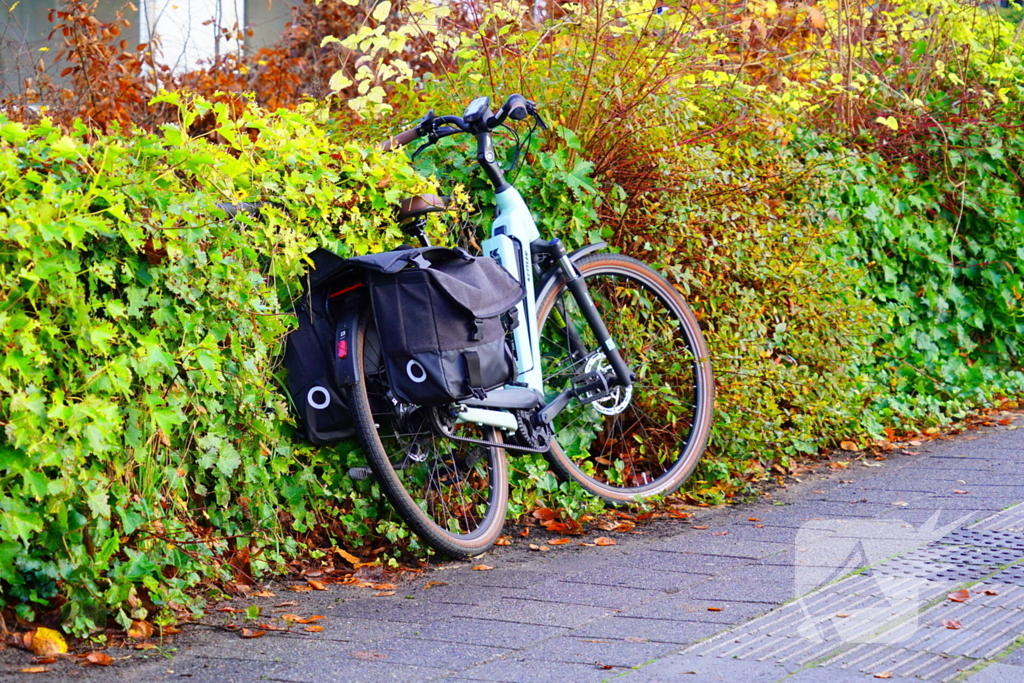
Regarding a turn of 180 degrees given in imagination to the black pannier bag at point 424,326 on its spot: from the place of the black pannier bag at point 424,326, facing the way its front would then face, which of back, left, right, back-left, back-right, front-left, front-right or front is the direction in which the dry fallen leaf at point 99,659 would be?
left

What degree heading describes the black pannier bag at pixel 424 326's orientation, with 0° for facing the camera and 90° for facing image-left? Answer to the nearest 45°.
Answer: approximately 315°

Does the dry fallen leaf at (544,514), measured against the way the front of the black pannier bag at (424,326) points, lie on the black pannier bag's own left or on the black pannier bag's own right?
on the black pannier bag's own left
